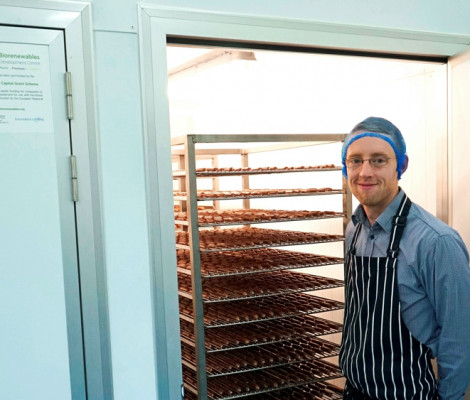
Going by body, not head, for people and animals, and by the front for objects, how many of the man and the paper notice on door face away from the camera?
0

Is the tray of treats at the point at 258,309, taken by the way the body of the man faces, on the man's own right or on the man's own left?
on the man's own right

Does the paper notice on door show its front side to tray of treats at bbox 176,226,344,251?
no

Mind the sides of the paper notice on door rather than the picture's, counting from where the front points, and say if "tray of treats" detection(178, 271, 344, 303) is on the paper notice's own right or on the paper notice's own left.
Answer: on the paper notice's own left

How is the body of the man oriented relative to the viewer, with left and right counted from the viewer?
facing the viewer and to the left of the viewer

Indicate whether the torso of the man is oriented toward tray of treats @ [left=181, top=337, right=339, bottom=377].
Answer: no

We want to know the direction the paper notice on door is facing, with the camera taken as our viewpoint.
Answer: facing the viewer

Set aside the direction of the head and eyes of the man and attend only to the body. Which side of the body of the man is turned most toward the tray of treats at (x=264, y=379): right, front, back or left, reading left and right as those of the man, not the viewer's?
right

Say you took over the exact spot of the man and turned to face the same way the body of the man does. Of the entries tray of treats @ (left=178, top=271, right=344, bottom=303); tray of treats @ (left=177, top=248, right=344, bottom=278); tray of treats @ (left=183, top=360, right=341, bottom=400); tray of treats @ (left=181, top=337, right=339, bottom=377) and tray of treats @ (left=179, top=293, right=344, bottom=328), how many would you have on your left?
0

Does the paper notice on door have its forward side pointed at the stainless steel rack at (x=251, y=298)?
no

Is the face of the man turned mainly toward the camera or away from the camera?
toward the camera
